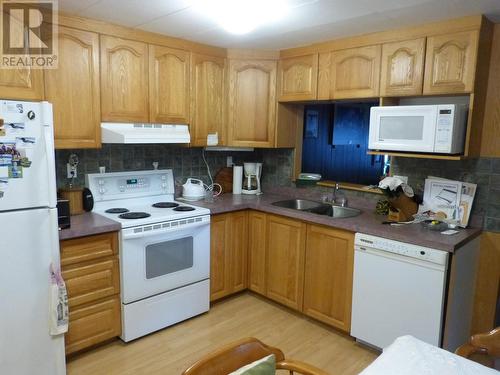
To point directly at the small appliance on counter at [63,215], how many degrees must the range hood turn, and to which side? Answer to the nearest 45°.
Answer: approximately 90° to its right

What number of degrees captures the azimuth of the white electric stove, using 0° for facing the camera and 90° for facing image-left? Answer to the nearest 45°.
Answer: approximately 315°

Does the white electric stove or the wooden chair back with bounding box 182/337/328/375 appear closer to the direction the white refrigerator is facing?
the wooden chair back

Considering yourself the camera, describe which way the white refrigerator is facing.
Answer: facing the viewer

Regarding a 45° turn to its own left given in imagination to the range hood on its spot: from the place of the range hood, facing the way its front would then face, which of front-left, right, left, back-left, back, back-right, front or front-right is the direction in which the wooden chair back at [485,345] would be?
front-right

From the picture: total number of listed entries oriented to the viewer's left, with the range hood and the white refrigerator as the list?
0

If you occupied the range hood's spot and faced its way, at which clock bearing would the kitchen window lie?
The kitchen window is roughly at 10 o'clock from the range hood.

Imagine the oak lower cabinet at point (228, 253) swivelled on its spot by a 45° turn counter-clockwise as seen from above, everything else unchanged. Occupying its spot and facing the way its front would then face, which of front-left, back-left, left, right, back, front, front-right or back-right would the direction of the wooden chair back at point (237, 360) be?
right

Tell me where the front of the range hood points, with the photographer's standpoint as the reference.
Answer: facing the viewer and to the right of the viewer
